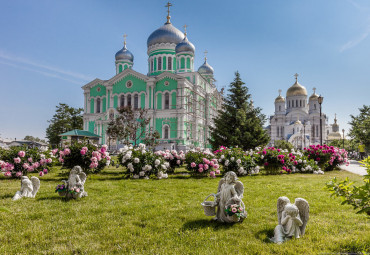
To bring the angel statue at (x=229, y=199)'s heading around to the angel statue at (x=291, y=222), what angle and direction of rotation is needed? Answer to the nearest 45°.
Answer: approximately 45° to its left

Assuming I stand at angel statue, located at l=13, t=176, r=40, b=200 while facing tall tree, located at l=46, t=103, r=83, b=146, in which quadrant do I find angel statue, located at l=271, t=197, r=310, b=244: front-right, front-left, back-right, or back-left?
back-right

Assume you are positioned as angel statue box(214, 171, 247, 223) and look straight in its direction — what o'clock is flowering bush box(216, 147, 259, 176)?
The flowering bush is roughly at 6 o'clock from the angel statue.

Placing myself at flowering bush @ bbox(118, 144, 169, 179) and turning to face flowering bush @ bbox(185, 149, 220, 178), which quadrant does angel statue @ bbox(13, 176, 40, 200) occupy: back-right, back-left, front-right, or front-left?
back-right

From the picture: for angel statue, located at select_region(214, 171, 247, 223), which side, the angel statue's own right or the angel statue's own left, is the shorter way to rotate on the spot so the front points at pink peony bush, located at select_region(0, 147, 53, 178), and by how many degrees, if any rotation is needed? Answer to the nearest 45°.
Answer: approximately 135° to the angel statue's own right

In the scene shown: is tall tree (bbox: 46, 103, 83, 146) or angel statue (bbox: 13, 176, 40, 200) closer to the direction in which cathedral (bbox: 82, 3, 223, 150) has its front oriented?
the angel statue
